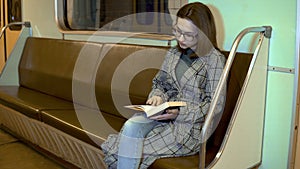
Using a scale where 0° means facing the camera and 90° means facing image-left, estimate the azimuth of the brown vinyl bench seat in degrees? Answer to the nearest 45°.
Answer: approximately 45°

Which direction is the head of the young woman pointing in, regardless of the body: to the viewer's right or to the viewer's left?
to the viewer's left
